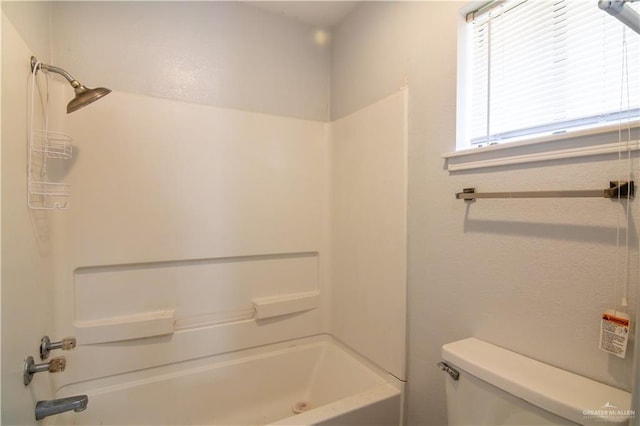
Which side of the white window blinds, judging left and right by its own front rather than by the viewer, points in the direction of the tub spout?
front

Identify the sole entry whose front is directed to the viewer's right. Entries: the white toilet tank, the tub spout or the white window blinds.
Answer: the tub spout

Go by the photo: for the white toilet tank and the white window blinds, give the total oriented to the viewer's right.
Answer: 0

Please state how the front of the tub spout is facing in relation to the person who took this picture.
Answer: facing to the right of the viewer

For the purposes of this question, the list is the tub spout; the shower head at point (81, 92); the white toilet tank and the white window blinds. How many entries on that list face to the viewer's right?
2

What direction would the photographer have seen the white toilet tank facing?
facing the viewer and to the left of the viewer

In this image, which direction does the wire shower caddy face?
to the viewer's right

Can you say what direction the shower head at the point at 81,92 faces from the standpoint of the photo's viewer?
facing to the right of the viewer

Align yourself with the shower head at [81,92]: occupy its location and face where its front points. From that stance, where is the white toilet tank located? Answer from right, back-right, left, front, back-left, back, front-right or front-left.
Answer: front-right

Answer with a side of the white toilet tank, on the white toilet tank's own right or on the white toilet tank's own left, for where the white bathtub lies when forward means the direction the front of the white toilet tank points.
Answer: on the white toilet tank's own right

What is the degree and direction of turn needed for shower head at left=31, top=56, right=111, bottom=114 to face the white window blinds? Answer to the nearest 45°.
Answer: approximately 45° to its right
